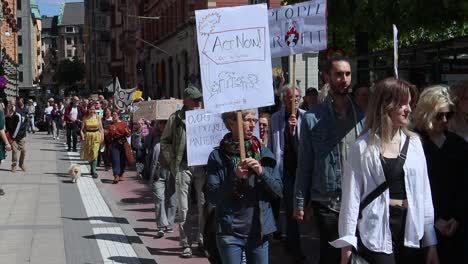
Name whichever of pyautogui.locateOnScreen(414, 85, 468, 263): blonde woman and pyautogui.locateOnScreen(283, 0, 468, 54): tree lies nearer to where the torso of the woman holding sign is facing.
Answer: the blonde woman

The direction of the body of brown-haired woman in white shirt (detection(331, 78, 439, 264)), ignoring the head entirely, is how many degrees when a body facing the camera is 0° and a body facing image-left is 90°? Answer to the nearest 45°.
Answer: approximately 315°

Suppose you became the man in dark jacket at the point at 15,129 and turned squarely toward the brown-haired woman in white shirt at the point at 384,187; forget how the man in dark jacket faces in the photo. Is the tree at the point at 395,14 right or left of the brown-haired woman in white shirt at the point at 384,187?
left

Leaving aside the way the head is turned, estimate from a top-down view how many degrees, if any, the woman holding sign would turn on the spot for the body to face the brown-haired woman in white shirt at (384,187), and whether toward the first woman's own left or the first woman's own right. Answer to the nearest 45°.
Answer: approximately 45° to the first woman's own left

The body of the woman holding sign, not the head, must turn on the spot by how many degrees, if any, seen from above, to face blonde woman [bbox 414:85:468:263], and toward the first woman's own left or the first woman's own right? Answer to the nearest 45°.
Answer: approximately 90° to the first woman's own left

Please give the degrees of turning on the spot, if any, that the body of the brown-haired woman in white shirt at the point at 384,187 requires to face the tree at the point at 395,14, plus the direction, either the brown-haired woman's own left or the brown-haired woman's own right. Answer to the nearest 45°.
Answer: approximately 135° to the brown-haired woman's own left

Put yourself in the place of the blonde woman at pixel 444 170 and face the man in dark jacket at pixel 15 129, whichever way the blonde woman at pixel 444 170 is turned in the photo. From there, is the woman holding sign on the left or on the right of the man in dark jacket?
left

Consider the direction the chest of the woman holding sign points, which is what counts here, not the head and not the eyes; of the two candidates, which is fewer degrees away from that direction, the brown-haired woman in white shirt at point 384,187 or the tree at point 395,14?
the brown-haired woman in white shirt
